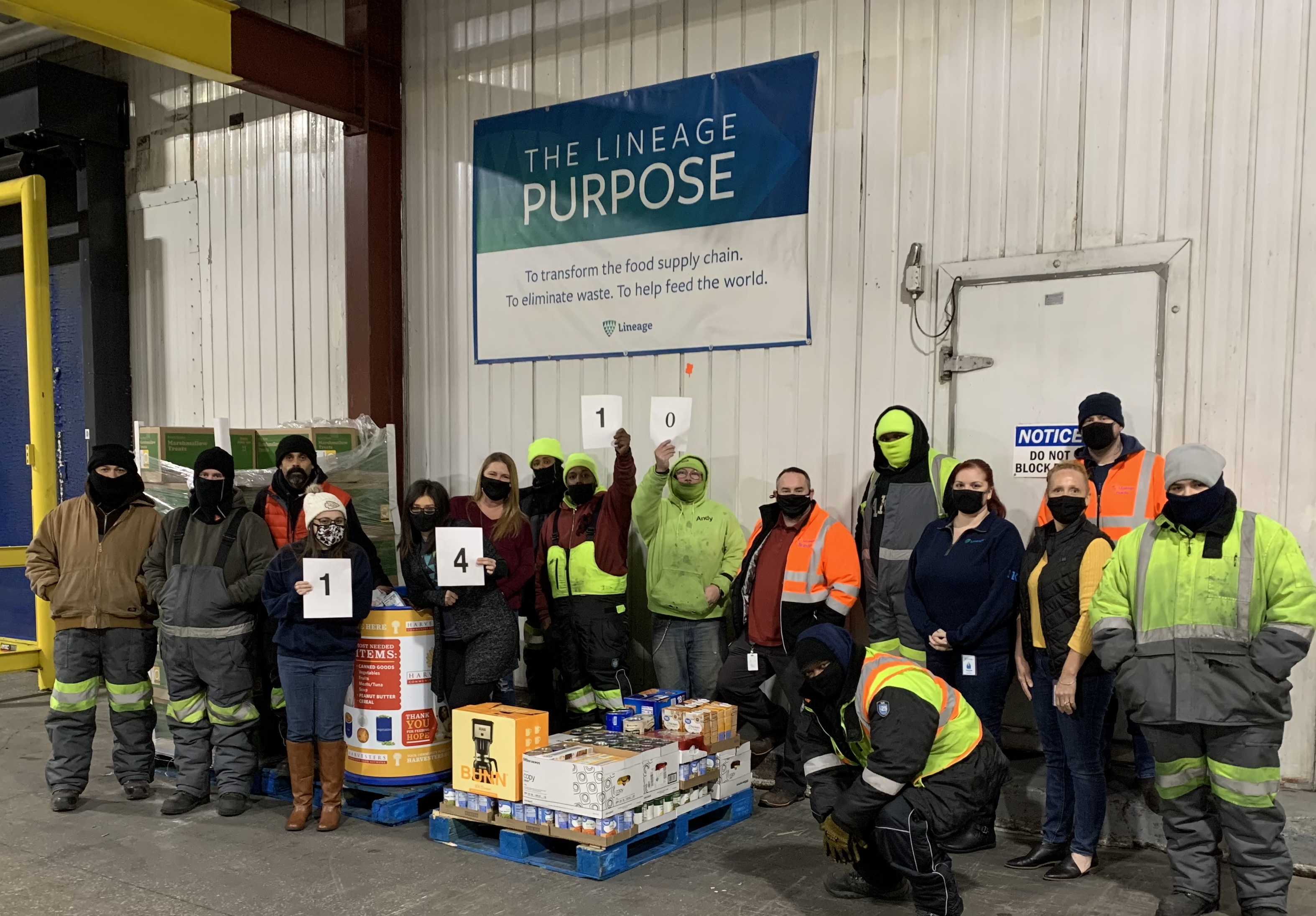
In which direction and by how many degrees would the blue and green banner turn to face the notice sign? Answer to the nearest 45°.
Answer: approximately 90° to its left

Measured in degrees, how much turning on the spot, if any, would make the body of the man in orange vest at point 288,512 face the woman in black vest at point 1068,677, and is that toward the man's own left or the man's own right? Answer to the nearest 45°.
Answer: approximately 45° to the man's own left

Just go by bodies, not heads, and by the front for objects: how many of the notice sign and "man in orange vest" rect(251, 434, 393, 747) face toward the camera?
2

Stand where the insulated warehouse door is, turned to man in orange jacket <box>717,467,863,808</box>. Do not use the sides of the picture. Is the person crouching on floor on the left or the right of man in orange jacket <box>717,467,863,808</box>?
left

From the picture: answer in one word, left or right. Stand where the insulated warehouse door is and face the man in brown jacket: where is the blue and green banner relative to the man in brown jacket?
right

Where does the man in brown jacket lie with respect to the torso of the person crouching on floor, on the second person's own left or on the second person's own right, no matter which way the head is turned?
on the second person's own right

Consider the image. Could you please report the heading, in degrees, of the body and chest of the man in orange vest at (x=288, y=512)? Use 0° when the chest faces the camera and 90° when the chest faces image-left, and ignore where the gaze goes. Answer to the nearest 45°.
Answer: approximately 0°
